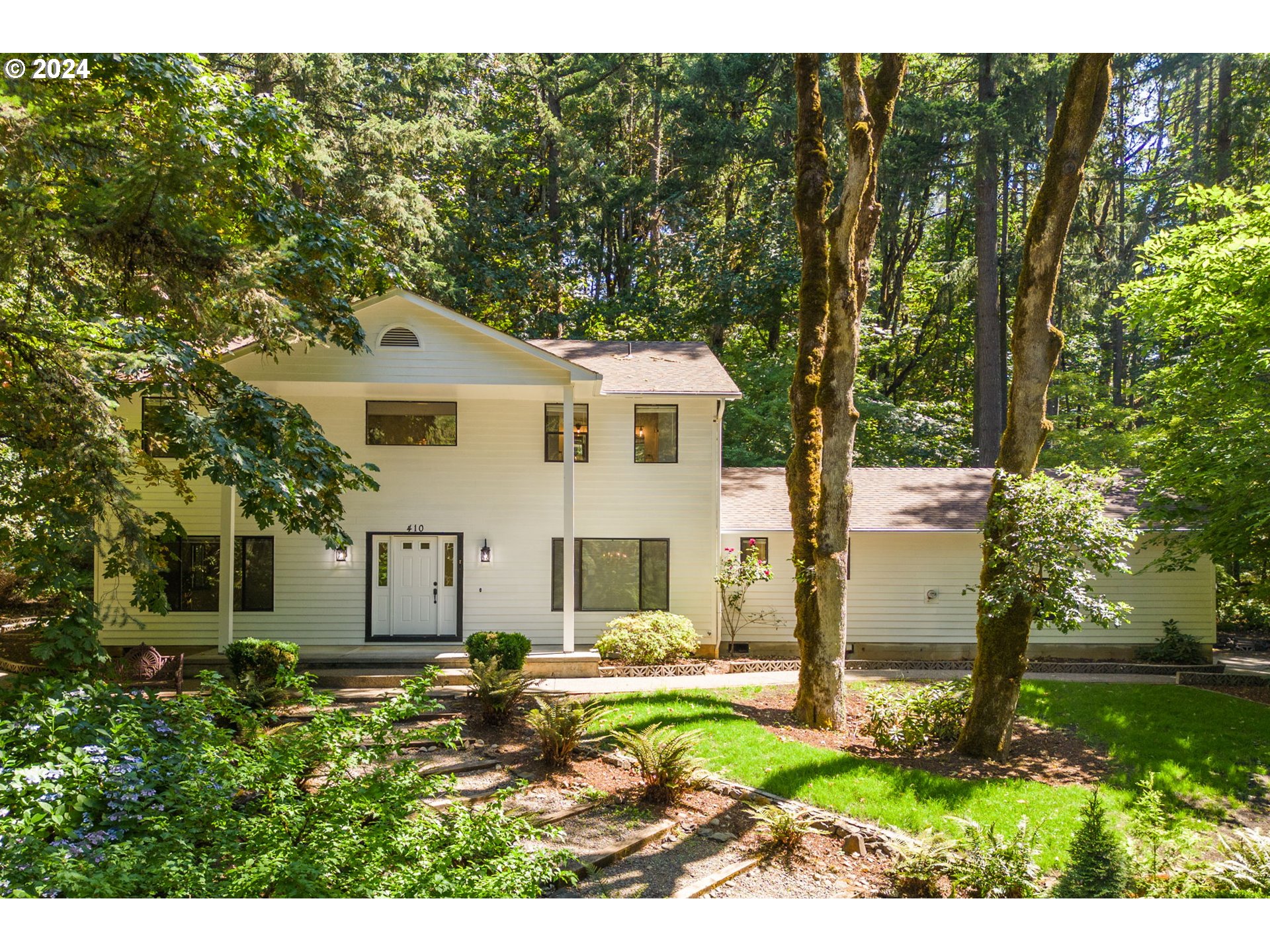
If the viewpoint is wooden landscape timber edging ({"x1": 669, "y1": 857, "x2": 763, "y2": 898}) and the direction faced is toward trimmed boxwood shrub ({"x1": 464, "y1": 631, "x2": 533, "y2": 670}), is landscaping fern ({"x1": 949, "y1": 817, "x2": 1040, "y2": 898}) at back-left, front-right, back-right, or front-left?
back-right

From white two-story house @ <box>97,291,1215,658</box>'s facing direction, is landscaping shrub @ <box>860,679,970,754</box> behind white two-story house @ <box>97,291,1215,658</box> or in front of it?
in front

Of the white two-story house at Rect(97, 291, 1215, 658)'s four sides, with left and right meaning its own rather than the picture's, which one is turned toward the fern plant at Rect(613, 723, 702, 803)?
front

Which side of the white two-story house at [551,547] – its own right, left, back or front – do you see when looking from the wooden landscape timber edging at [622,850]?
front

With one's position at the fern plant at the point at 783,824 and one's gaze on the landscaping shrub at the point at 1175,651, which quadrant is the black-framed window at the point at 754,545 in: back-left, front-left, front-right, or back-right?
front-left

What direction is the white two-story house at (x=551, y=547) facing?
toward the camera

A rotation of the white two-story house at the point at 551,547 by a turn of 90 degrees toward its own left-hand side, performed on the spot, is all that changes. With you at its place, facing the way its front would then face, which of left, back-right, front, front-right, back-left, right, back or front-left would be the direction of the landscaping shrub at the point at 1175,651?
front

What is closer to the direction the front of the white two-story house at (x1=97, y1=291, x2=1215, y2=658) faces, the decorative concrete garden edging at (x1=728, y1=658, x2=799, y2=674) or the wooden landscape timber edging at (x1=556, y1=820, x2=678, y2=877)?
the wooden landscape timber edging

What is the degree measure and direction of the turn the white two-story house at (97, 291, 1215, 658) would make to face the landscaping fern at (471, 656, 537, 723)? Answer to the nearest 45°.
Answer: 0° — it already faces it

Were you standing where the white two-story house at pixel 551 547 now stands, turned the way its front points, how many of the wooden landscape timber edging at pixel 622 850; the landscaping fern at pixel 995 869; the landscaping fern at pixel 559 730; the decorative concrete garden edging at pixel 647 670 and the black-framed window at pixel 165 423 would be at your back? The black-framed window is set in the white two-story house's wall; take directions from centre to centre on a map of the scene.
0

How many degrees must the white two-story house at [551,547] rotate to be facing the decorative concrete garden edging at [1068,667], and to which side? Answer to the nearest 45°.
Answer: approximately 90° to its left

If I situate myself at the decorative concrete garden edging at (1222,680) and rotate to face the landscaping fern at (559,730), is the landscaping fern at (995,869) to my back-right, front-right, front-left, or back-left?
front-left

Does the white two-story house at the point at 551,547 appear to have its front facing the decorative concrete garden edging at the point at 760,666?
no

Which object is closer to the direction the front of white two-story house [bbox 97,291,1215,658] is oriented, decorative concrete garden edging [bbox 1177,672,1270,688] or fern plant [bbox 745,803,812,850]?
the fern plant

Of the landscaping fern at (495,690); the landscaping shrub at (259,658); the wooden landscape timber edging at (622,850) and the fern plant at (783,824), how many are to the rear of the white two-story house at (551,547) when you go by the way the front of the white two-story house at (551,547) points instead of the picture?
0

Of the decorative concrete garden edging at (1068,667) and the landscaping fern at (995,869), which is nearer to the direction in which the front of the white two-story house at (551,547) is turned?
the landscaping fern

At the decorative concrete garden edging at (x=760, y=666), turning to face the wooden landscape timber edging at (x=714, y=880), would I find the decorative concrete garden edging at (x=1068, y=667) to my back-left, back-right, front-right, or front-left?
back-left

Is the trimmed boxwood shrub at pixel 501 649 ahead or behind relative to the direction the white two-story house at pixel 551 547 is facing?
ahead

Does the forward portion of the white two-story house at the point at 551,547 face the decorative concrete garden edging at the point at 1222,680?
no
